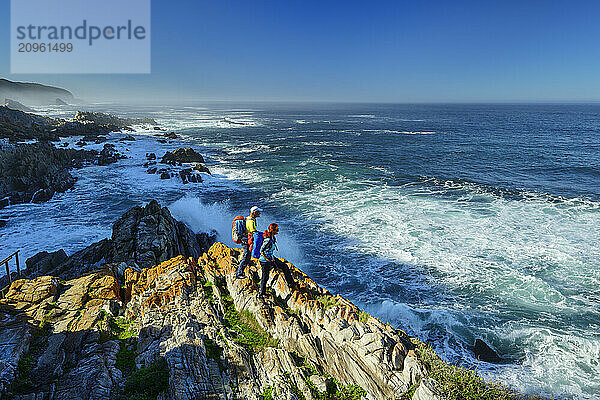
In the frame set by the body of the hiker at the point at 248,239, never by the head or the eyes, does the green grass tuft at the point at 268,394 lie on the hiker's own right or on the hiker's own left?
on the hiker's own right

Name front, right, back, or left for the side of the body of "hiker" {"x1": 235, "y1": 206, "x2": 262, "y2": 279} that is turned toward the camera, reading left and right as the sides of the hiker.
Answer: right

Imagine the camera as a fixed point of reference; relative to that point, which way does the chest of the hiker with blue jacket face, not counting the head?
to the viewer's right

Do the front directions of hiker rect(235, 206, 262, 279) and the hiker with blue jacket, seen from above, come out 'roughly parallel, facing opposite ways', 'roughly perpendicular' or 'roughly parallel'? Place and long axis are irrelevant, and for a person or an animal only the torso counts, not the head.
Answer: roughly parallel

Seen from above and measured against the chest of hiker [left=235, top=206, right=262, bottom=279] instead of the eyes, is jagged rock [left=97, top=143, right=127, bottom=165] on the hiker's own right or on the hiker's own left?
on the hiker's own left

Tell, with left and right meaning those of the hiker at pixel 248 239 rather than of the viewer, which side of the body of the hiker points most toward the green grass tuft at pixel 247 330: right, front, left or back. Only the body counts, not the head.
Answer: right

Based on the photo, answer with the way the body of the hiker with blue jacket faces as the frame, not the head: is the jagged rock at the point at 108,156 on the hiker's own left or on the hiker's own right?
on the hiker's own left

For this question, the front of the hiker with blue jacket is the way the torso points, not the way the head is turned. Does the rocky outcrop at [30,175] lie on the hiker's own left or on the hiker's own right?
on the hiker's own left

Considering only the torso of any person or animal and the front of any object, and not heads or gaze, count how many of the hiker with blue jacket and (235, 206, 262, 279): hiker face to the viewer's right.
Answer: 2

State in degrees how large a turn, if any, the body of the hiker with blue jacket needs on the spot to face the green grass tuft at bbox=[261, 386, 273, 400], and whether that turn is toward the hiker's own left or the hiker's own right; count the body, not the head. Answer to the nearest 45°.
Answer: approximately 90° to the hiker's own right
